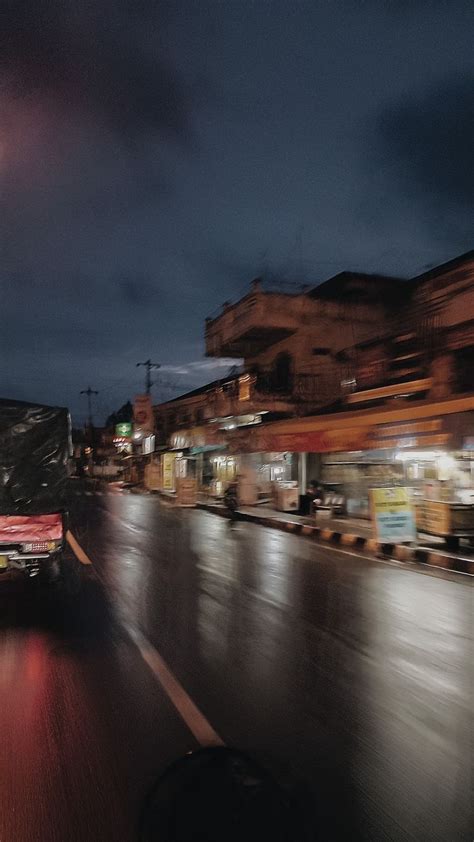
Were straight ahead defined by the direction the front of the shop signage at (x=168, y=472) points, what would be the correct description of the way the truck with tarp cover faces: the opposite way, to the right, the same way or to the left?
the opposite way

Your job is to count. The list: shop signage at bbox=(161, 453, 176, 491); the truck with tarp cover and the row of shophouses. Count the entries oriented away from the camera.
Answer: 1

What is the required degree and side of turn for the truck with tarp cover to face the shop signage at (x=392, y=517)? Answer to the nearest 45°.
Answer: approximately 90° to its right

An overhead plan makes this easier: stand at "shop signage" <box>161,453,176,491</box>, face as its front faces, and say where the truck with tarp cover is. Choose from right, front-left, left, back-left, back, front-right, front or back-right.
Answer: front

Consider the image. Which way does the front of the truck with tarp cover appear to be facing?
away from the camera

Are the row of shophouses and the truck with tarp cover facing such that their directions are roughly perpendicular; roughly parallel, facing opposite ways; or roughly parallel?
roughly perpendicular

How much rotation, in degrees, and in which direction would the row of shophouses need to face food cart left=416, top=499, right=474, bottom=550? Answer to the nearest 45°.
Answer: approximately 45° to its left

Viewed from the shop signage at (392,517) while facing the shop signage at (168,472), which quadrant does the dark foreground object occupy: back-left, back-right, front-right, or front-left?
back-left

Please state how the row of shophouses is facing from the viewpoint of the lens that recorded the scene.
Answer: facing the viewer and to the left of the viewer

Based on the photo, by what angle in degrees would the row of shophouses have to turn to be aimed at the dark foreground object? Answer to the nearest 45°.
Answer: approximately 45° to its left

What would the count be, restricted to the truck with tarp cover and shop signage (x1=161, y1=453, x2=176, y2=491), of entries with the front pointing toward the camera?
1

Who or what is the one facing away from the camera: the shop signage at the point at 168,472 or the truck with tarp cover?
the truck with tarp cover

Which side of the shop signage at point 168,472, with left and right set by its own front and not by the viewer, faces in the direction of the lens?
front

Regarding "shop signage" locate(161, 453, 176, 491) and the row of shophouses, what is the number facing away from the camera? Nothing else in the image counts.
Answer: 0
